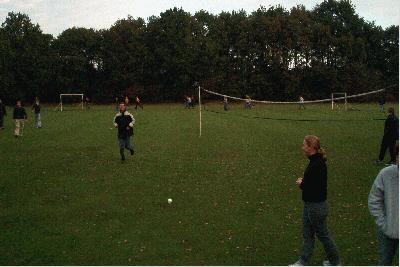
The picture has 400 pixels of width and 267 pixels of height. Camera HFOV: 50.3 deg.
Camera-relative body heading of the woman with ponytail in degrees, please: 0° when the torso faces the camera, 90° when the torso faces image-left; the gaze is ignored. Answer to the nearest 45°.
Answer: approximately 90°

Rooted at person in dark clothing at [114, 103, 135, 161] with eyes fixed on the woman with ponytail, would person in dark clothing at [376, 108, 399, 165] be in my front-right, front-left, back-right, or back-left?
front-left

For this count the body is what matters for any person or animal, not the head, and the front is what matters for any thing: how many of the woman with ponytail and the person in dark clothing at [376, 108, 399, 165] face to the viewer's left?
2

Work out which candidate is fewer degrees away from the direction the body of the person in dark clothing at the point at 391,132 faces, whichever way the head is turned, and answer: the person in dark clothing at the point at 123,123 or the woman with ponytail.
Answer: the person in dark clothing

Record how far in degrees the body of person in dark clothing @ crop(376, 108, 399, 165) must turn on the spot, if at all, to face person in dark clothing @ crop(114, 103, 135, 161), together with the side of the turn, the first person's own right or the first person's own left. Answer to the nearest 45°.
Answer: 0° — they already face them

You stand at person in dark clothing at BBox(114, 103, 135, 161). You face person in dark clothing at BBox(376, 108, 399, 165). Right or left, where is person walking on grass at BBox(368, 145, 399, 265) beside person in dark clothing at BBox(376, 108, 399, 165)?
right

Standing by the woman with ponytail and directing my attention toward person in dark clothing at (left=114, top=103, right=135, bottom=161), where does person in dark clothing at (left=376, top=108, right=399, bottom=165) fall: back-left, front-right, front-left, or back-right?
front-right

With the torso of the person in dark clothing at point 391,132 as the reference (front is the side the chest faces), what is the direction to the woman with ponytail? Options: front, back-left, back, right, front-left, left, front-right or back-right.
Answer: left

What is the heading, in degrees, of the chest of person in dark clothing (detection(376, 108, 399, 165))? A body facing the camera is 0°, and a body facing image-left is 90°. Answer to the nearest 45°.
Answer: approximately 90°

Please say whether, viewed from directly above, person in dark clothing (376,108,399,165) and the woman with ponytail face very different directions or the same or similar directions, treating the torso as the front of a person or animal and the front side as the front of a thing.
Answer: same or similar directions

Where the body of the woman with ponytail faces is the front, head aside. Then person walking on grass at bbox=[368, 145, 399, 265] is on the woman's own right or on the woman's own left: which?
on the woman's own left

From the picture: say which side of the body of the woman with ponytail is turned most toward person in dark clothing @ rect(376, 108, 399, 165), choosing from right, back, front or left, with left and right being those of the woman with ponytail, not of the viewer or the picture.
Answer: right

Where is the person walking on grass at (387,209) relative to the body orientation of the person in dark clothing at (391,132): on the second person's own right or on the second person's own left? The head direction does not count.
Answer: on the second person's own left
